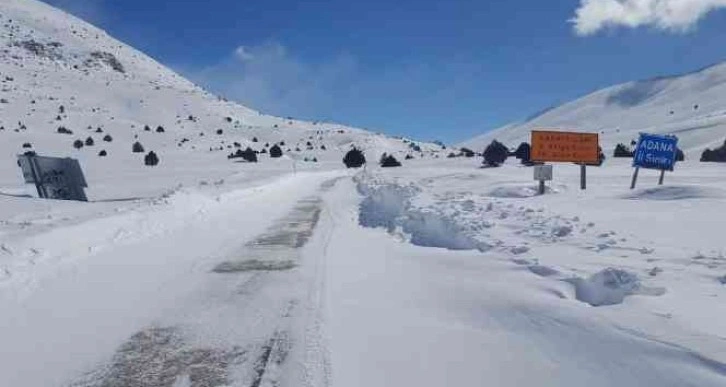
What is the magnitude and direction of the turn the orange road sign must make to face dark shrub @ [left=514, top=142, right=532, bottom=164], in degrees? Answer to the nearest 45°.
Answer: approximately 180°

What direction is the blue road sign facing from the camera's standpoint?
toward the camera

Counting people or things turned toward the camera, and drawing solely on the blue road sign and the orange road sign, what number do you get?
2

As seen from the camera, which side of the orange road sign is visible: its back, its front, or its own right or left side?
front

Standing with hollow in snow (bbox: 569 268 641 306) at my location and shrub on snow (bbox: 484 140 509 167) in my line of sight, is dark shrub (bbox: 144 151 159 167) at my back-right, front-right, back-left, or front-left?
front-left

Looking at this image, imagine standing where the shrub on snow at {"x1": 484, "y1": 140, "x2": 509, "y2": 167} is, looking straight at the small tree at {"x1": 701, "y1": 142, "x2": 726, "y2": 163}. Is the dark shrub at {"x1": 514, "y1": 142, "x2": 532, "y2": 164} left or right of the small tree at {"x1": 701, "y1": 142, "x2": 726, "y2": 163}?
left

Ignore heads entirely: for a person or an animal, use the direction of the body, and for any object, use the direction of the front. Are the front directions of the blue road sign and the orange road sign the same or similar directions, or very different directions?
same or similar directions

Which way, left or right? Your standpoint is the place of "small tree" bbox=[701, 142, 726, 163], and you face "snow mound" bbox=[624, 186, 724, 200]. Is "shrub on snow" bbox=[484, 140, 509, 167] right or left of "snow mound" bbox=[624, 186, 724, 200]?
right

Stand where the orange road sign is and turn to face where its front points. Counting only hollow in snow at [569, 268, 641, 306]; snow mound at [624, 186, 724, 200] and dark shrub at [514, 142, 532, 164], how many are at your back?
1

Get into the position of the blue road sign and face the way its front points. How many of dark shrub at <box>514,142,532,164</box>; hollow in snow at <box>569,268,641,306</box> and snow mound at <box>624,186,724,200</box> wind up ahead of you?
2

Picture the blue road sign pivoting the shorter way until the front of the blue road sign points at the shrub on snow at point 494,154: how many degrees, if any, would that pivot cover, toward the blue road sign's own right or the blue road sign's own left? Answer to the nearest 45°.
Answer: approximately 135° to the blue road sign's own right

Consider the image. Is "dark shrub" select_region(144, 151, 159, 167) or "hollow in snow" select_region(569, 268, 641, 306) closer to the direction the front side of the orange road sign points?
the hollow in snow
